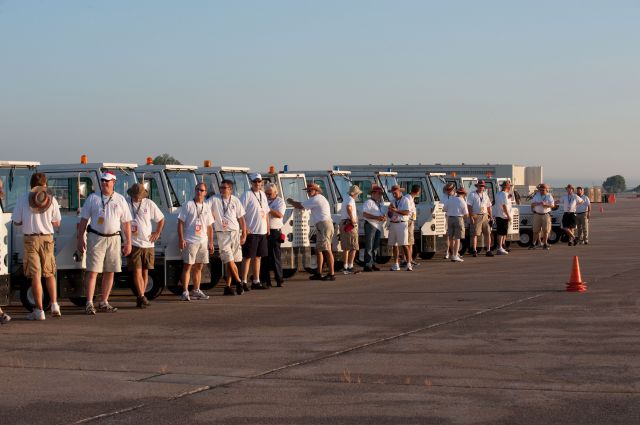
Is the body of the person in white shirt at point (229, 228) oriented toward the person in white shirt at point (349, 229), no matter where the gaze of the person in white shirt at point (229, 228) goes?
no

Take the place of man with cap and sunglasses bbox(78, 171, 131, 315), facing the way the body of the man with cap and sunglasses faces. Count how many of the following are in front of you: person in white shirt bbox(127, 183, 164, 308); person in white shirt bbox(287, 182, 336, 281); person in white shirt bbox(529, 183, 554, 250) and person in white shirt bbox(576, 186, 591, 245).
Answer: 0

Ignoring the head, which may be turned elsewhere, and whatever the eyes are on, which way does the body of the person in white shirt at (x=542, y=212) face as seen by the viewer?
toward the camera

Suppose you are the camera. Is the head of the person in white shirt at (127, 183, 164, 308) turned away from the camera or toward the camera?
toward the camera

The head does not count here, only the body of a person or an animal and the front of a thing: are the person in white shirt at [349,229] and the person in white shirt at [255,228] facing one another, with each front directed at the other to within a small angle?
no

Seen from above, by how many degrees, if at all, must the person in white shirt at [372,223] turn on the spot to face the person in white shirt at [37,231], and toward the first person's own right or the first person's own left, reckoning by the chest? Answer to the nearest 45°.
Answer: approximately 90° to the first person's own right

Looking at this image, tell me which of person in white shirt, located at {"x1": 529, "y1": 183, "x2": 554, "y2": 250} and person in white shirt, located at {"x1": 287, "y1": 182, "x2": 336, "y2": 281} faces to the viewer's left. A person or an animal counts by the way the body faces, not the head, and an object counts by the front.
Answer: person in white shirt, located at {"x1": 287, "y1": 182, "x2": 336, "y2": 281}

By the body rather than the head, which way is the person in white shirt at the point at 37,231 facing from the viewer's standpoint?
away from the camera

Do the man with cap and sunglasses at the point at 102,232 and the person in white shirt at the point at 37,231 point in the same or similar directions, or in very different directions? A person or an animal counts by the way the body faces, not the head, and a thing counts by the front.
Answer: very different directions

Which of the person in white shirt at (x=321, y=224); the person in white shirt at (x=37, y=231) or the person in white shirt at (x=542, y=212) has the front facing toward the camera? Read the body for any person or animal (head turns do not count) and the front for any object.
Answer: the person in white shirt at (x=542, y=212)

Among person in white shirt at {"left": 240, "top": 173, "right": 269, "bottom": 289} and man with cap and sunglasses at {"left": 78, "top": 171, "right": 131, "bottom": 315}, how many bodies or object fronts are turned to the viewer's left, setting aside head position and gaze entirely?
0

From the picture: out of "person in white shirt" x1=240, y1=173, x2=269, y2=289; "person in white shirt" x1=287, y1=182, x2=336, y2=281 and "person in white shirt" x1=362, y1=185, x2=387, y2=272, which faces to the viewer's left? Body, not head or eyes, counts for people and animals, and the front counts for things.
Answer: "person in white shirt" x1=287, y1=182, x2=336, y2=281
